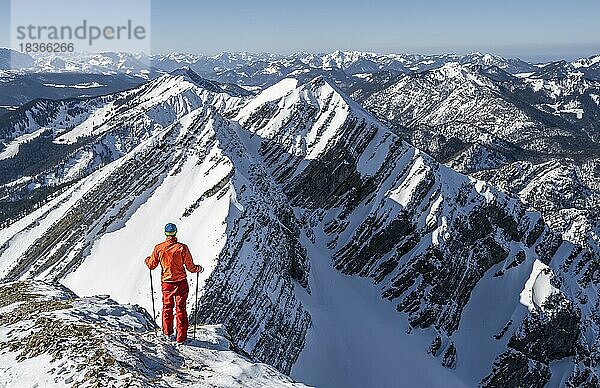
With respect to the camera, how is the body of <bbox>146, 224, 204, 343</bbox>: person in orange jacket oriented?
away from the camera
